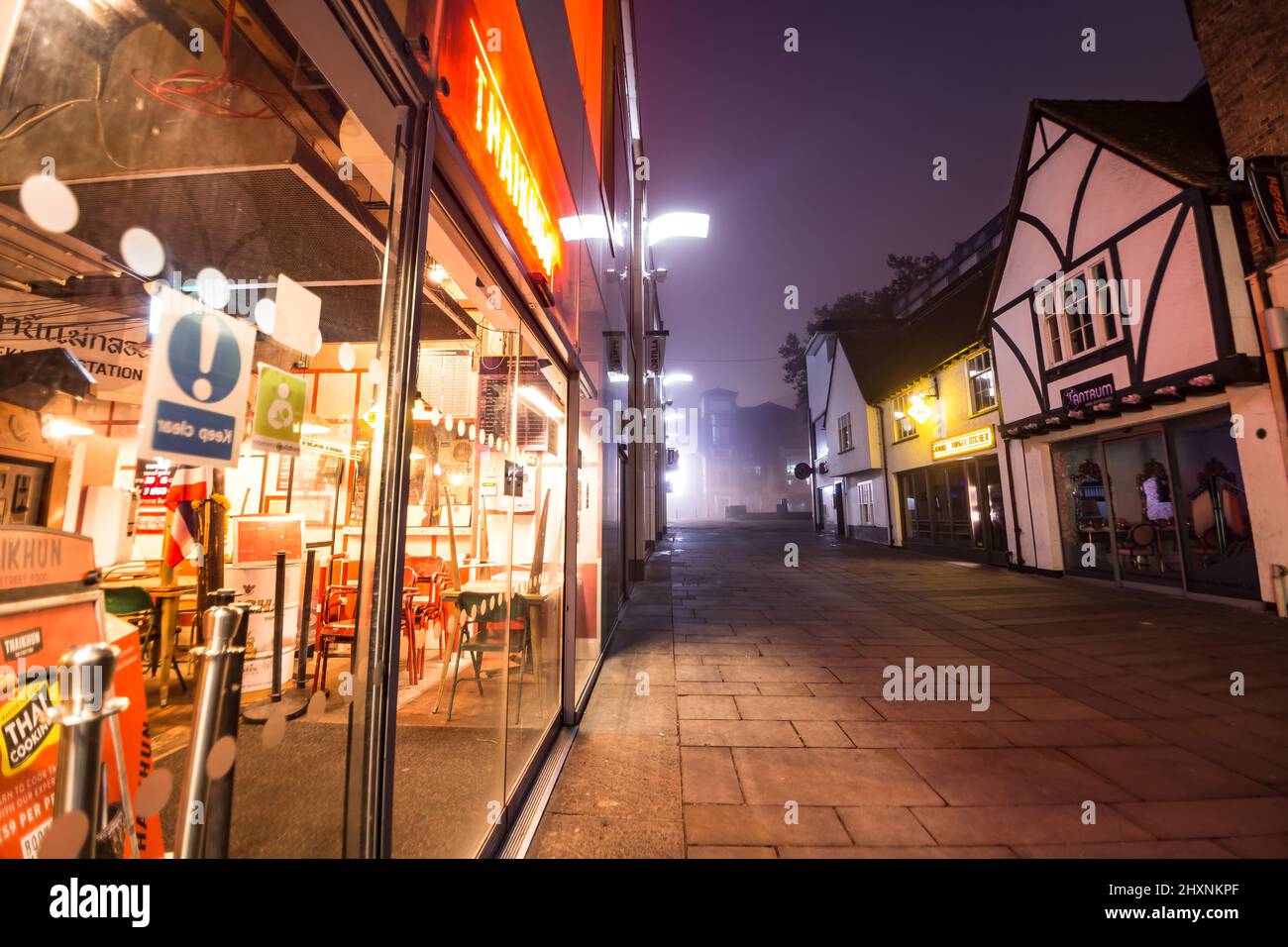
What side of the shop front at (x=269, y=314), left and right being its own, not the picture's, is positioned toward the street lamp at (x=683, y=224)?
left

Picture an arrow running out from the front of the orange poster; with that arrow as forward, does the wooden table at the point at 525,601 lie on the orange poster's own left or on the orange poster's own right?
on the orange poster's own left

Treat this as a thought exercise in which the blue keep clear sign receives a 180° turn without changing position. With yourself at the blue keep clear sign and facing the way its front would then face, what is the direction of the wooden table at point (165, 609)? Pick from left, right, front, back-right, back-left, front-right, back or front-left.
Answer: back-left

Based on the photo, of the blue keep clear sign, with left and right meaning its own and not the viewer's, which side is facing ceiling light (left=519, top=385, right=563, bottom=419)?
right

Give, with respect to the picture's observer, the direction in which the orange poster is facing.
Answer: facing the viewer and to the right of the viewer

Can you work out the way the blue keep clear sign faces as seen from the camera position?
facing away from the viewer and to the left of the viewer

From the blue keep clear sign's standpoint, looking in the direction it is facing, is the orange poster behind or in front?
in front
